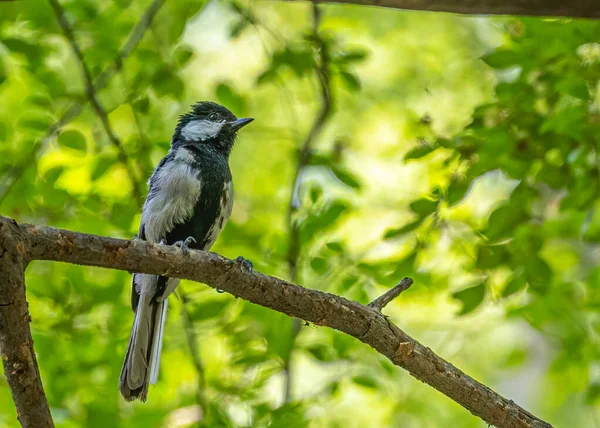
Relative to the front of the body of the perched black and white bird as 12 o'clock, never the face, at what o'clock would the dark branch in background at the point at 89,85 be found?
The dark branch in background is roughly at 6 o'clock from the perched black and white bird.

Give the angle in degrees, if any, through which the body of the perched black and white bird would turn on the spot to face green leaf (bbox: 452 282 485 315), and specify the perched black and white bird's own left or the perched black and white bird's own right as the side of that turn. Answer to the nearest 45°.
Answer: approximately 45° to the perched black and white bird's own left

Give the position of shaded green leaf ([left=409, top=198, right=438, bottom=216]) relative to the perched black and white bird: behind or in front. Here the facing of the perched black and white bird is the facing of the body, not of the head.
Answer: in front

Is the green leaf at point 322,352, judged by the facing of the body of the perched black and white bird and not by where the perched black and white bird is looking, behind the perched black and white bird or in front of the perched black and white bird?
behind

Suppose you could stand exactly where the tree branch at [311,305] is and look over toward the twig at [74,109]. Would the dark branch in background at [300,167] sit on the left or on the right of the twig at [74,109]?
right

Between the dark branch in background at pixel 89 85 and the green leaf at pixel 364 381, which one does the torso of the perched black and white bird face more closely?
the green leaf

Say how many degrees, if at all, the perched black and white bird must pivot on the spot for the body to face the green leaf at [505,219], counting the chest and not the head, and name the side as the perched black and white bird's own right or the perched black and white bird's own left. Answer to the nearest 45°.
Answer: approximately 45° to the perched black and white bird's own left

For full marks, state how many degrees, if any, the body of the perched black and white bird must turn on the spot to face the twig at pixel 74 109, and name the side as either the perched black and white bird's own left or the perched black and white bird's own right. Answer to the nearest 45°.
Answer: approximately 180°

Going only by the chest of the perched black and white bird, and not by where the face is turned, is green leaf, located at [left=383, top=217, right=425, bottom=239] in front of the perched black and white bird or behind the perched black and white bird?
in front

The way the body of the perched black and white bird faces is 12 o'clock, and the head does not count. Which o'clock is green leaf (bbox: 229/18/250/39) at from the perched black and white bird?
The green leaf is roughly at 8 o'clock from the perched black and white bird.

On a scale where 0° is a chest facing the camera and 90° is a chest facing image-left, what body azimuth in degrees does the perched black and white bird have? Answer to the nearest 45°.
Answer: approximately 315°
